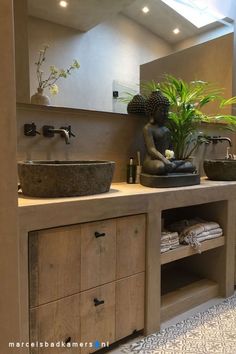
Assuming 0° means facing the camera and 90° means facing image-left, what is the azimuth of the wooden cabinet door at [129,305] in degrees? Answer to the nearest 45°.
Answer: approximately 315°

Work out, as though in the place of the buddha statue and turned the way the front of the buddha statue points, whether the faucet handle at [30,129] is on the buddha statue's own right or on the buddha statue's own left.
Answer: on the buddha statue's own right

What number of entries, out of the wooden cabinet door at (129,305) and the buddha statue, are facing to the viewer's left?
0

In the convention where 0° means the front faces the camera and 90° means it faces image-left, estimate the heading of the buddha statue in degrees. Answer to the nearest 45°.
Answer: approximately 315°

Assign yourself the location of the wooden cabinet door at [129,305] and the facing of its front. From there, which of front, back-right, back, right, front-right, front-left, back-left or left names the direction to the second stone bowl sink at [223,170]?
left
